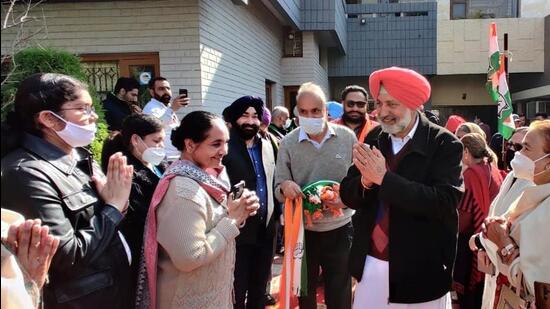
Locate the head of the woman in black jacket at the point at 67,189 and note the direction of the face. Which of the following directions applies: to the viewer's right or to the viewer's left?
to the viewer's right

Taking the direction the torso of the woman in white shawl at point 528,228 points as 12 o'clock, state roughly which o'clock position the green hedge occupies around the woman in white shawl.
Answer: The green hedge is roughly at 12 o'clock from the woman in white shawl.

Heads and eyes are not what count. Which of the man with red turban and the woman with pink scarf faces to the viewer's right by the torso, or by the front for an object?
the woman with pink scarf

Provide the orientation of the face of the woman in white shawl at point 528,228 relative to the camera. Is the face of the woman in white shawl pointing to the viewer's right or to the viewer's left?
to the viewer's left

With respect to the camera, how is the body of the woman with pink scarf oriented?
to the viewer's right

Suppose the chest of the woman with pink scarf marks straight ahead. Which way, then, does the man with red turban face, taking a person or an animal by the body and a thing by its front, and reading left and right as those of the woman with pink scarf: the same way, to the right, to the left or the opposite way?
the opposite way

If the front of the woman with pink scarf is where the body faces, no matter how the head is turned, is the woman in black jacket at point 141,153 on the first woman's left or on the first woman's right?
on the first woman's left

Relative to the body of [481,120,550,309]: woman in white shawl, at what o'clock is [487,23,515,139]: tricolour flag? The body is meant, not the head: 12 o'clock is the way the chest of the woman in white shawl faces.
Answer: The tricolour flag is roughly at 3 o'clock from the woman in white shawl.

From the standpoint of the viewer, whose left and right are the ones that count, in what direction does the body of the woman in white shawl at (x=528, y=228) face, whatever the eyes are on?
facing to the left of the viewer
